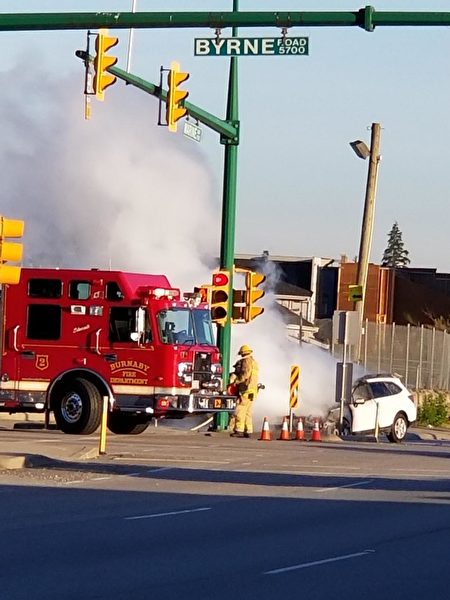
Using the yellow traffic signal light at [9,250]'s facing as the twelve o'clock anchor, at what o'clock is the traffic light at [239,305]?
The traffic light is roughly at 10 o'clock from the yellow traffic signal light.

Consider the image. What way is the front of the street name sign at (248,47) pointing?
toward the camera

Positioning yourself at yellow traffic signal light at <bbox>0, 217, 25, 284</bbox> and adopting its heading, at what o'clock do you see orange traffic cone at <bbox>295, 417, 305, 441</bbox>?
The orange traffic cone is roughly at 10 o'clock from the yellow traffic signal light.

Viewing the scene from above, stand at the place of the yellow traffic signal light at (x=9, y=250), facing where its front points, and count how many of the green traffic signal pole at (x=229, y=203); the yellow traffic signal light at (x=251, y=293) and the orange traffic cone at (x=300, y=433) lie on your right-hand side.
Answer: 0

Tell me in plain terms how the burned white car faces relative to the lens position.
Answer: facing the viewer and to the left of the viewer

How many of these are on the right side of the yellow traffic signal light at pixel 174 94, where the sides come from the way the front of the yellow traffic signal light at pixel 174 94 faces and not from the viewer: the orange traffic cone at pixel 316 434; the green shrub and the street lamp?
0

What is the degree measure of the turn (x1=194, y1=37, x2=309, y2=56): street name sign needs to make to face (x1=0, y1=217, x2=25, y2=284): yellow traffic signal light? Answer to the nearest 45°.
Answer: approximately 90° to its right

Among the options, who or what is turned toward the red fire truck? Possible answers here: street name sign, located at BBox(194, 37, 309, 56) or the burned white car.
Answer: the burned white car
